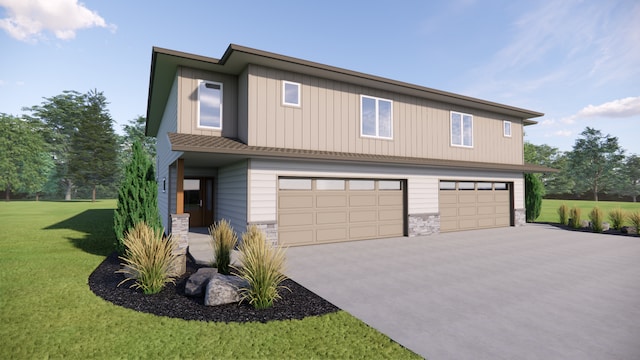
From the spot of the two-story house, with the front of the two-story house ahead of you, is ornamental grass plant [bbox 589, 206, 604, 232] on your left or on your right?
on your left

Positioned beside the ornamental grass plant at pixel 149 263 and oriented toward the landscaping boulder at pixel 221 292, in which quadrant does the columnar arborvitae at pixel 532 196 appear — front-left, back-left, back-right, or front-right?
front-left

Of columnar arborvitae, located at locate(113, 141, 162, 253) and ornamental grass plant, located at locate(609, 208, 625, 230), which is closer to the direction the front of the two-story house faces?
the ornamental grass plant

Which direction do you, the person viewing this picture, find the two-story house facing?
facing the viewer and to the right of the viewer

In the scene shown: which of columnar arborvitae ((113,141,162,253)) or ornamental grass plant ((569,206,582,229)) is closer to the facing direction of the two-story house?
the ornamental grass plant

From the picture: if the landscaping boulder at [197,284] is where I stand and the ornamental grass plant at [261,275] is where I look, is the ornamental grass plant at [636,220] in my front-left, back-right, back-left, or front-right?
front-left

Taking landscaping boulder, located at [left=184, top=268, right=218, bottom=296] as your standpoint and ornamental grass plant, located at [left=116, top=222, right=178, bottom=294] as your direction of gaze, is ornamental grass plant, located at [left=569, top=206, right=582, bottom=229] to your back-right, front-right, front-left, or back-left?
back-right

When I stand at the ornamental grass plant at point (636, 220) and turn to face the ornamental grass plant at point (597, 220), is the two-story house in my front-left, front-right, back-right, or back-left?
front-left

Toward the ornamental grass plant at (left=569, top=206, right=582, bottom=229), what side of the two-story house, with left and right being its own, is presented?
left

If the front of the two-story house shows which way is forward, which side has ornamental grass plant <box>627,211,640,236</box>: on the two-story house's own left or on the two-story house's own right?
on the two-story house's own left

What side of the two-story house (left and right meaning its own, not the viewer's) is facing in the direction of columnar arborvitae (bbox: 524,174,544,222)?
left

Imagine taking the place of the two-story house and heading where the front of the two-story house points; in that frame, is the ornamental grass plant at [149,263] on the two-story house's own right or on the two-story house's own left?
on the two-story house's own right
